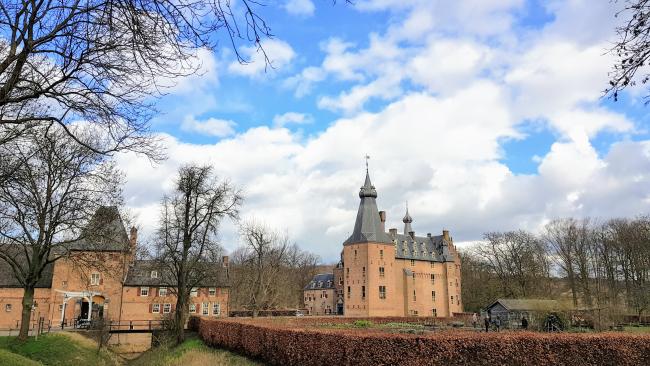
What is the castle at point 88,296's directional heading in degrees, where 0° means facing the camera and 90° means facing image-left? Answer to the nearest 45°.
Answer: approximately 0°

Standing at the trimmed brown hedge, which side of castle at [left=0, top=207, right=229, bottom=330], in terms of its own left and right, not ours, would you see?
front
